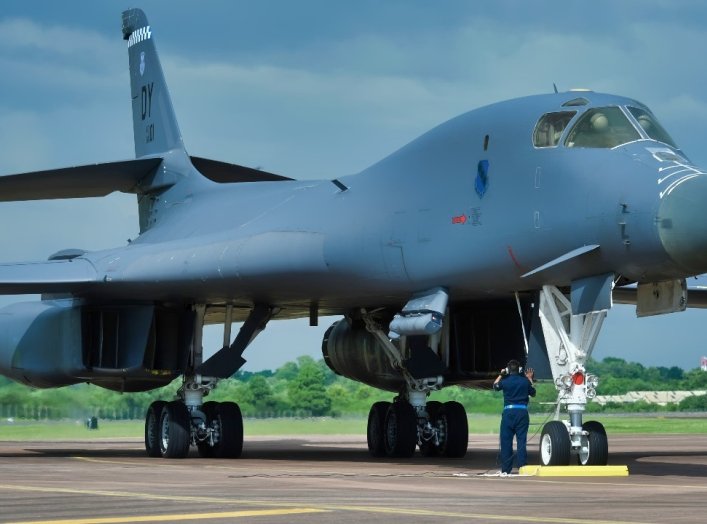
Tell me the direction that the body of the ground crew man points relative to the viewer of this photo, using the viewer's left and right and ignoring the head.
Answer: facing away from the viewer

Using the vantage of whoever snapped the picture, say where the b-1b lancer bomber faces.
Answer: facing the viewer and to the right of the viewer

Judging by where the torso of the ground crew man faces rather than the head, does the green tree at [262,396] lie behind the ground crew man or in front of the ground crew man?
in front

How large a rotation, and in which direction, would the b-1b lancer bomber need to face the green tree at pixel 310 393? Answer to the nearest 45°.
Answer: approximately 135° to its left
